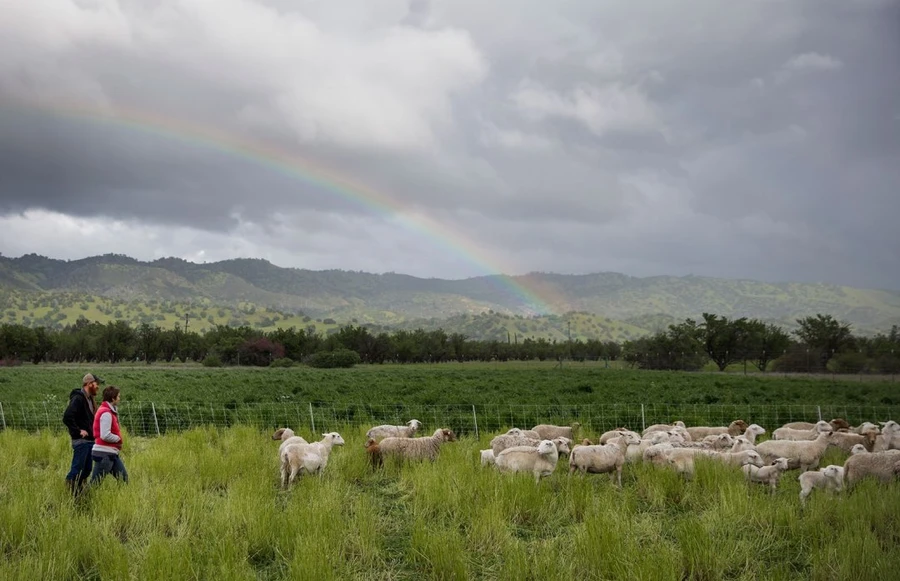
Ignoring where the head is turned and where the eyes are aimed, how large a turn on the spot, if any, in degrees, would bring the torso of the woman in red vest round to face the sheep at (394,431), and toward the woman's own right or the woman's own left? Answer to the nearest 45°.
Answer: approximately 45° to the woman's own left

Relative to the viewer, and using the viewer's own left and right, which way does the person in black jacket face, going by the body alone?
facing to the right of the viewer

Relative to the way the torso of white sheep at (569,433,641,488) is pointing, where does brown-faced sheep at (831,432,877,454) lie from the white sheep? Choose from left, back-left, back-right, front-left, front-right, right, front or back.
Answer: front-left

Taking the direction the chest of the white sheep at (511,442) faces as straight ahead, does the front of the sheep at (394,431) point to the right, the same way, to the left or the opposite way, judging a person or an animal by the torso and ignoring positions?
the same way

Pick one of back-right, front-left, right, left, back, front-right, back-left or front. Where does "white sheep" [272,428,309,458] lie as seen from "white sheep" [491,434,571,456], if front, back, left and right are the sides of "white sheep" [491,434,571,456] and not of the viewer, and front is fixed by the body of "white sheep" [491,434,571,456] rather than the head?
back

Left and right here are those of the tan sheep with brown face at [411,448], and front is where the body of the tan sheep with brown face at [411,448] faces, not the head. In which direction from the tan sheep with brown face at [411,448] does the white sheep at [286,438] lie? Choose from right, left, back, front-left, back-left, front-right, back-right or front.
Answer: back

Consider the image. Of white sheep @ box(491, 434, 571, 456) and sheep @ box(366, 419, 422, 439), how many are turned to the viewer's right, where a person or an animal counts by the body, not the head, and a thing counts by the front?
2

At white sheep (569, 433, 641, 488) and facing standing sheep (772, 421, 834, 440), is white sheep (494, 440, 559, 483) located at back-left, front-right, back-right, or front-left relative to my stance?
back-left

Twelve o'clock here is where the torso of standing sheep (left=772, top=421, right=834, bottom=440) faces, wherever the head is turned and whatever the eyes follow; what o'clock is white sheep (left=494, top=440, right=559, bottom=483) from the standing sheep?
The white sheep is roughly at 4 o'clock from the standing sheep.

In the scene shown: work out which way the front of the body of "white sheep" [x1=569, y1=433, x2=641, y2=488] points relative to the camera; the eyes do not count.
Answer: to the viewer's right

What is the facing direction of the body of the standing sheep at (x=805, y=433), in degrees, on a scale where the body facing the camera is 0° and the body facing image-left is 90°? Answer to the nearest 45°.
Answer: approximately 270°

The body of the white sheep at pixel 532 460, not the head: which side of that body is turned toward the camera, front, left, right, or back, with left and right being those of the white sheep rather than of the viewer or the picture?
right

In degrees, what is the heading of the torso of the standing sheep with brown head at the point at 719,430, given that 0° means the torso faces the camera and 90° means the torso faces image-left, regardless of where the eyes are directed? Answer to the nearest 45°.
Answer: approximately 270°

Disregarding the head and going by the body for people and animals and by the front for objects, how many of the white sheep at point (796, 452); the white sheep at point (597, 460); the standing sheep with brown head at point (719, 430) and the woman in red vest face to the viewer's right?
4

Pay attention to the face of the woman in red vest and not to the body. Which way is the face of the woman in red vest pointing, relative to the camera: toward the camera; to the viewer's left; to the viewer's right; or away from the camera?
to the viewer's right

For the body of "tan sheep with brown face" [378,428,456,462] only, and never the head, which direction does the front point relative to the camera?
to the viewer's right

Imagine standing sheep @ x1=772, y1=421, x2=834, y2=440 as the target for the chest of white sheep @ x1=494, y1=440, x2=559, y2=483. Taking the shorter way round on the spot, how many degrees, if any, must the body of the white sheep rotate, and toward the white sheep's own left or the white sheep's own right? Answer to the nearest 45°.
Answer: approximately 45° to the white sheep's own left

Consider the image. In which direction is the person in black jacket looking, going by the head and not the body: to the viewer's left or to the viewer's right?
to the viewer's right

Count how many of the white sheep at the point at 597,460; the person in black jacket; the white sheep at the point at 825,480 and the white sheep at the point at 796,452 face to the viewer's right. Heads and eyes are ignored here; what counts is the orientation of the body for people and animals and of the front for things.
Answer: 4
